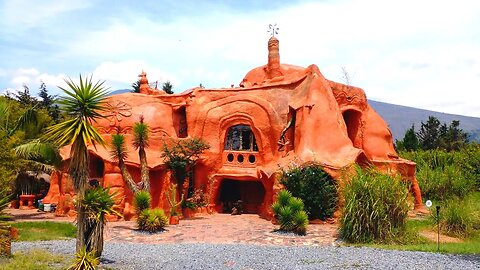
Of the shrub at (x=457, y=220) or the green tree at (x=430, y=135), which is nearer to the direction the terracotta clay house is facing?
the shrub

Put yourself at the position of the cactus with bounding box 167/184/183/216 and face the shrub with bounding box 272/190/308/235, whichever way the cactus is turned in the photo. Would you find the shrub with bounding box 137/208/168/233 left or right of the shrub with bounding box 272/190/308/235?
right

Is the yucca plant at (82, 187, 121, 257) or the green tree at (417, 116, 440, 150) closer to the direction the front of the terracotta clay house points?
the yucca plant

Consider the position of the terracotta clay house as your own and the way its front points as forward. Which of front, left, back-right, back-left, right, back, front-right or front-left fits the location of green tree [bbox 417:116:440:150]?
back-left

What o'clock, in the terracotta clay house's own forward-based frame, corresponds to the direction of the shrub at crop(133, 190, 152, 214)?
The shrub is roughly at 1 o'clock from the terracotta clay house.

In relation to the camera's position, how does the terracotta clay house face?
facing the viewer

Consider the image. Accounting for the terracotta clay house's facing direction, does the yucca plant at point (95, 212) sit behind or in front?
in front

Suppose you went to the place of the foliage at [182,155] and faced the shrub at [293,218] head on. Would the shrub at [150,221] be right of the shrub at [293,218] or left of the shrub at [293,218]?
right

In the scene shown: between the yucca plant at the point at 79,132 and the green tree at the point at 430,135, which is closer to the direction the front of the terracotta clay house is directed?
the yucca plant

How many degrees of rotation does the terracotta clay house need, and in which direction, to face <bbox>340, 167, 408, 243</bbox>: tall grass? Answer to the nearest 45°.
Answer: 0° — it already faces it

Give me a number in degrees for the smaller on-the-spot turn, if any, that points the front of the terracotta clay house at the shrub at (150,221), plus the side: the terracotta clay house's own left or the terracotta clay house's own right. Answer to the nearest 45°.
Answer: approximately 45° to the terracotta clay house's own right

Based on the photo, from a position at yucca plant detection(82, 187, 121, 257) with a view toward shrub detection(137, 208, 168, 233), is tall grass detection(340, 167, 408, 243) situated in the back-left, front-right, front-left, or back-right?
front-right

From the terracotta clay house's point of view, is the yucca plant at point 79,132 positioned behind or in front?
in front
